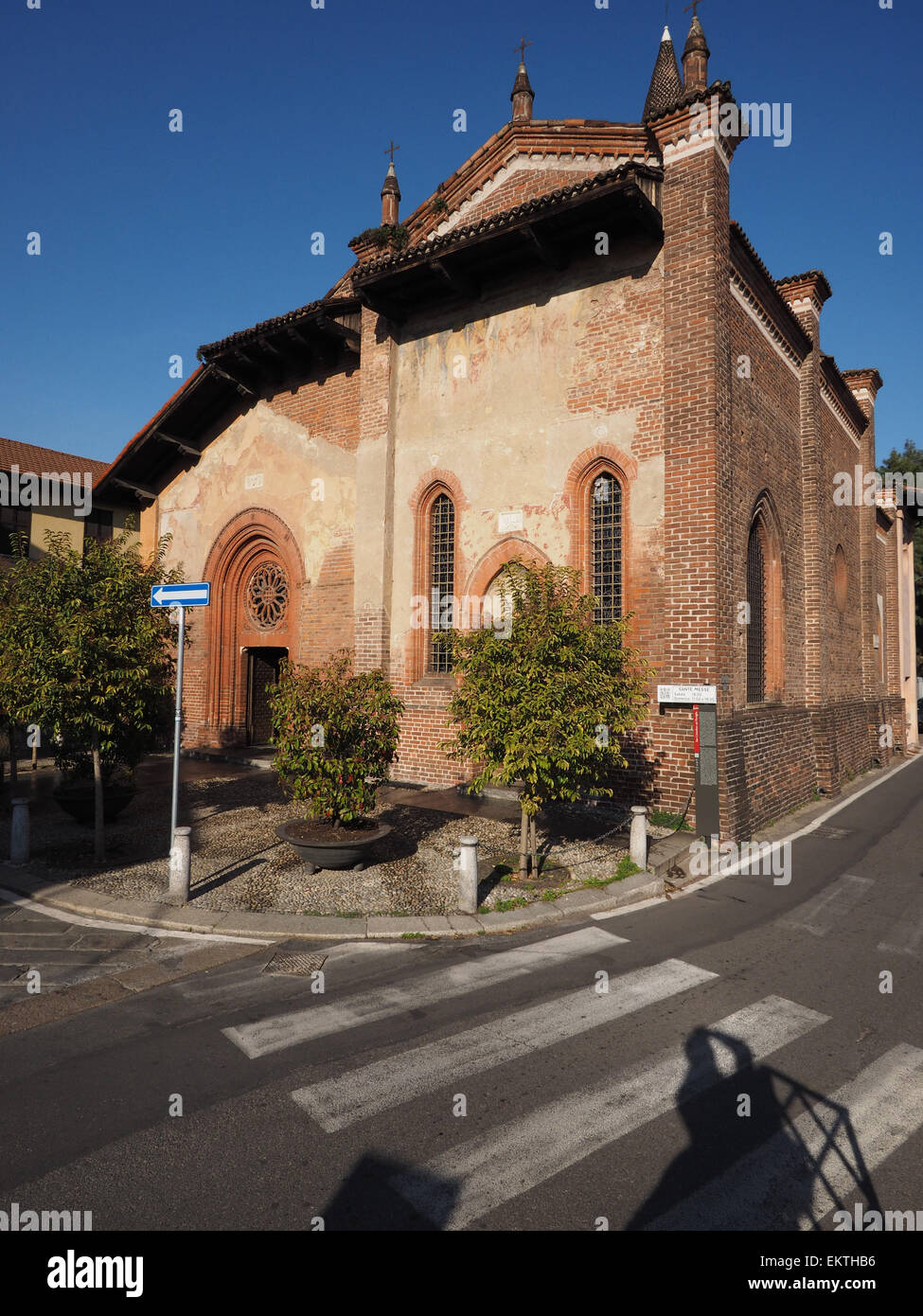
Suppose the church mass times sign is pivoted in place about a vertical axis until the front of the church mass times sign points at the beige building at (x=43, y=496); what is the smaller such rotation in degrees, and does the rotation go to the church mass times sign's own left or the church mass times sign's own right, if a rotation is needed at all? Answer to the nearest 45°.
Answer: approximately 135° to the church mass times sign's own right

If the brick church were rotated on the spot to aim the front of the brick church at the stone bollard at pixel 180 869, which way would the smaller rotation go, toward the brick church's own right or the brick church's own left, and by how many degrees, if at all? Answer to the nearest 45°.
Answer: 0° — it already faces it

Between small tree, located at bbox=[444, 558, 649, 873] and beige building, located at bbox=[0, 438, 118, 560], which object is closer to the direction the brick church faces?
the small tree

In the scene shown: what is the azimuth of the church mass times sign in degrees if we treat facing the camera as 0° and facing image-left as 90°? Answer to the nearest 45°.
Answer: approximately 0°

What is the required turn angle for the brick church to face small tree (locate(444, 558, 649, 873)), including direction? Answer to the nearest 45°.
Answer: approximately 45° to its left

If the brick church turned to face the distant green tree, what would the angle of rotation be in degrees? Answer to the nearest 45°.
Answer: approximately 180°

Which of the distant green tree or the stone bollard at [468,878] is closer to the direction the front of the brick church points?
the stone bollard

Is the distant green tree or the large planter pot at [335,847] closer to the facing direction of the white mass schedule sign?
the large planter pot
